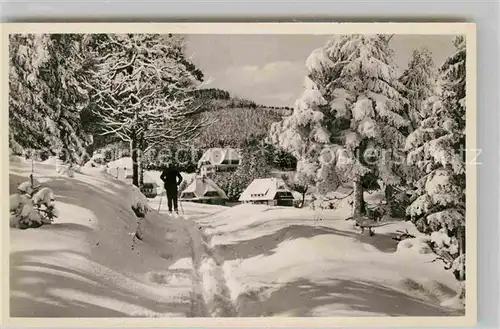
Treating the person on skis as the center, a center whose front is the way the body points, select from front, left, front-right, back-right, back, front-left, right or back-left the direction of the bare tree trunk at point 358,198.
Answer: right

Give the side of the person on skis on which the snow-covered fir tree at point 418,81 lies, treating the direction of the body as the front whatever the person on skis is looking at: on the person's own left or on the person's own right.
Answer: on the person's own right

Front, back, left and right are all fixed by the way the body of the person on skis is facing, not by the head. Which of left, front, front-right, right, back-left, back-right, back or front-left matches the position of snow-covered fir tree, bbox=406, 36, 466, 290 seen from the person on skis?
right

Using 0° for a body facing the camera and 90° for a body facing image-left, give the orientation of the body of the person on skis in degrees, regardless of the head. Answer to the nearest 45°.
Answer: approximately 180°

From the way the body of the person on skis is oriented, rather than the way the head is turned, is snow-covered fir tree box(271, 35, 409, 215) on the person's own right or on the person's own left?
on the person's own right
